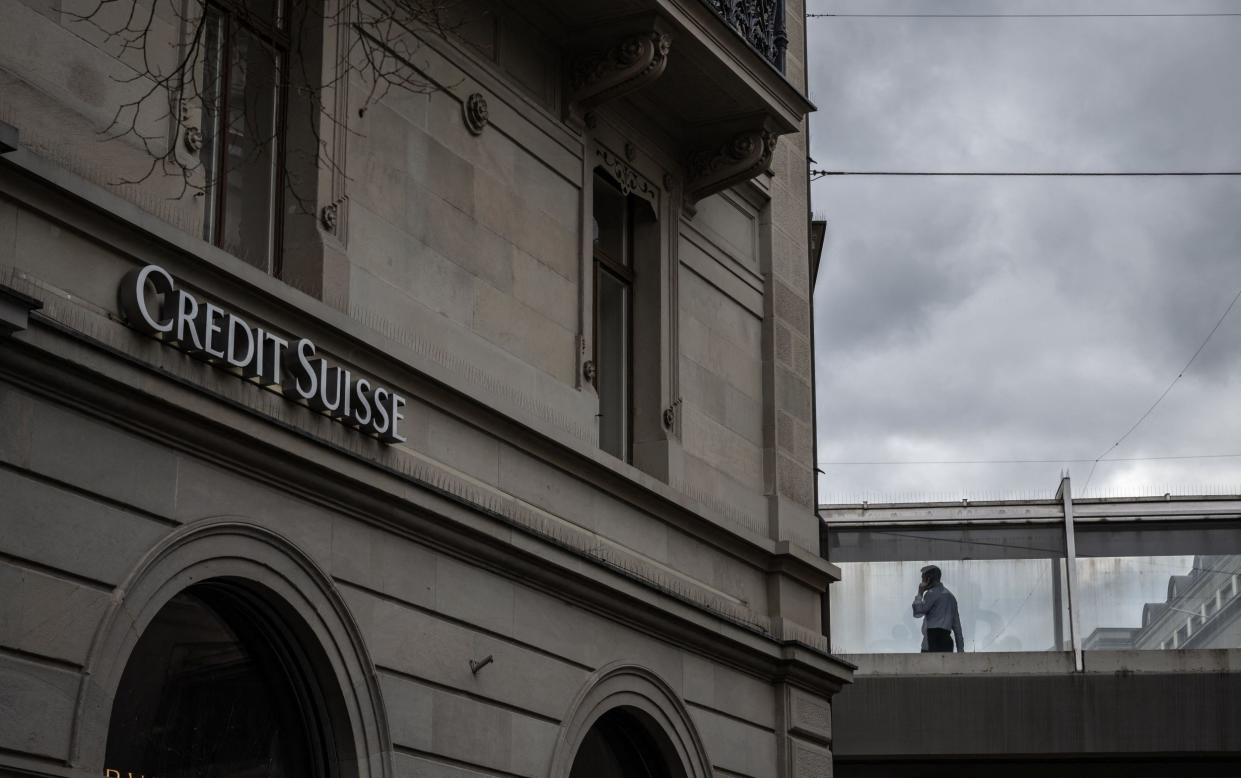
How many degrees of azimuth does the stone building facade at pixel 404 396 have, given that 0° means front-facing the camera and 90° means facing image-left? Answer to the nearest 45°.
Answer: approximately 315°

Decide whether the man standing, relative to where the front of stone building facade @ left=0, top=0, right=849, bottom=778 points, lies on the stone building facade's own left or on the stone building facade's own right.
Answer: on the stone building facade's own left
